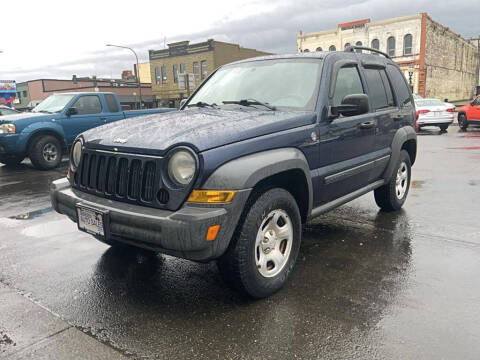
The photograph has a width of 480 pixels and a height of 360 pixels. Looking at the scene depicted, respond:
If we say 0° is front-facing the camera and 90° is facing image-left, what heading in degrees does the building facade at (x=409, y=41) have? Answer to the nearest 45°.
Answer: approximately 45°

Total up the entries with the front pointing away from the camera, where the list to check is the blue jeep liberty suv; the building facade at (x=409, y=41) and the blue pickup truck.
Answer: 0

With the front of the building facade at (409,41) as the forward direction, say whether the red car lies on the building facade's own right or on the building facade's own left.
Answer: on the building facade's own left

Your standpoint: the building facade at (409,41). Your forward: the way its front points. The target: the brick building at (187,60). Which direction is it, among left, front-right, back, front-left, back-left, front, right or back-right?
front-right

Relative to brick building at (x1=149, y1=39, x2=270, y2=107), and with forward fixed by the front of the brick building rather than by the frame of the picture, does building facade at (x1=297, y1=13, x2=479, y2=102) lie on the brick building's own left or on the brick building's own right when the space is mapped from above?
on the brick building's own left

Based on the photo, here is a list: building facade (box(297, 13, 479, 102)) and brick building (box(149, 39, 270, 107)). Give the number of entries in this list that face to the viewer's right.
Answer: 0

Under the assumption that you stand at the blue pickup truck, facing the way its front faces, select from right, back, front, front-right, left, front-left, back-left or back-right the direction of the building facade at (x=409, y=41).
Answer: back

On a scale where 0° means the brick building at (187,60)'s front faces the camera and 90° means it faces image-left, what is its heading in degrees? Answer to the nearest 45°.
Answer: approximately 45°

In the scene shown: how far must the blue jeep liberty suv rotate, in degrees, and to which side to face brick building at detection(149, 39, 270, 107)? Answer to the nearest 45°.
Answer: approximately 135° to its right

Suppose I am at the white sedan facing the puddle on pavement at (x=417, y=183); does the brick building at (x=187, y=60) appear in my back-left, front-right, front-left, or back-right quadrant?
back-right

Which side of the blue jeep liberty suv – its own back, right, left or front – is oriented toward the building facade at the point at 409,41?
back
